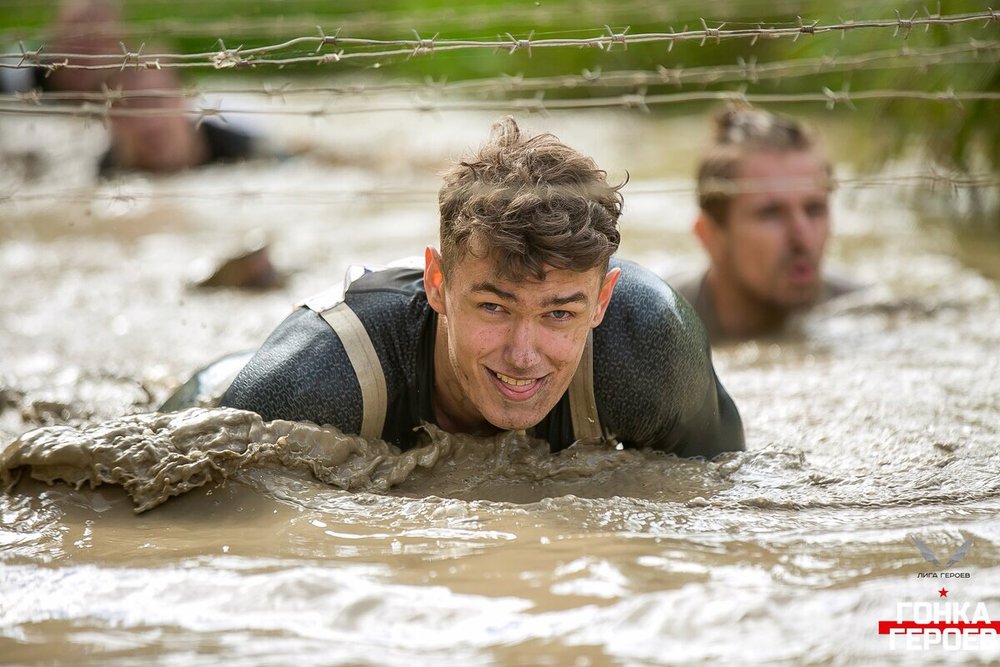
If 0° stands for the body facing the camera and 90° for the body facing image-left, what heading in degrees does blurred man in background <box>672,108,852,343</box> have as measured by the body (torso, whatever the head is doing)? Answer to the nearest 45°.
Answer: approximately 315°

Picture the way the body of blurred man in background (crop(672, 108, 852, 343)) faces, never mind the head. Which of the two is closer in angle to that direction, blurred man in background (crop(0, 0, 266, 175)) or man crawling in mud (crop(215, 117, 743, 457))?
the man crawling in mud
